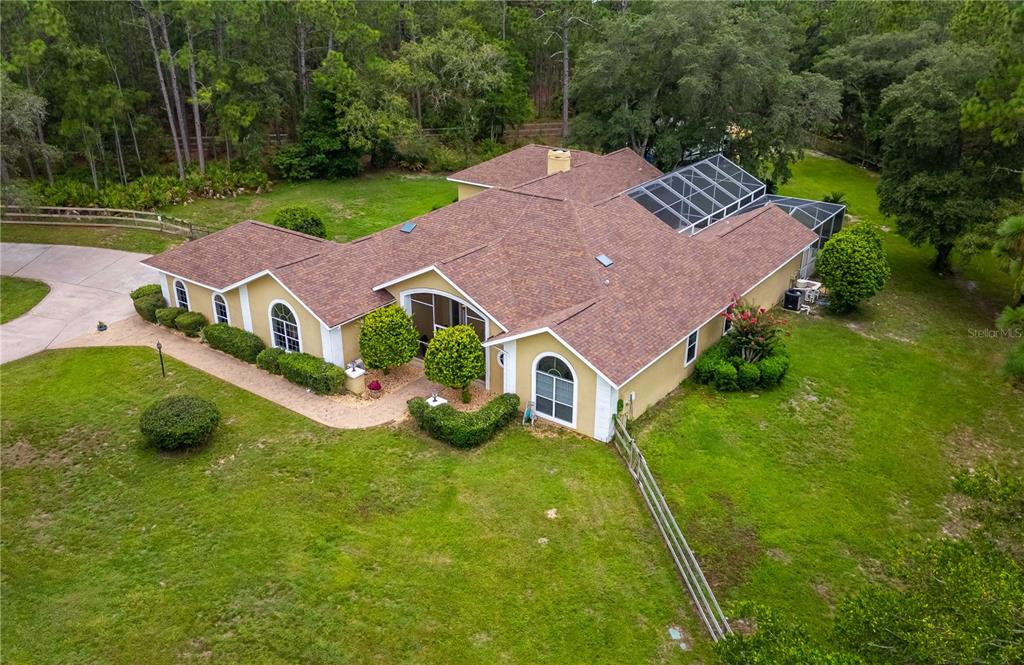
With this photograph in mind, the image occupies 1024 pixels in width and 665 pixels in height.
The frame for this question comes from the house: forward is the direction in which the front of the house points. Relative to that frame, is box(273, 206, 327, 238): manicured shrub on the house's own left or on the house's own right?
on the house's own right

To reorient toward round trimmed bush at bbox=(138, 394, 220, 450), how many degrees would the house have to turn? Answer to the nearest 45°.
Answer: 0° — it already faces it

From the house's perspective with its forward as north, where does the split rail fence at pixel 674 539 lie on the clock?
The split rail fence is roughly at 10 o'clock from the house.

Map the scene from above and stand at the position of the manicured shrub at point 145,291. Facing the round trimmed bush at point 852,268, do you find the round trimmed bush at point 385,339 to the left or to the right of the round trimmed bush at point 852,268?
right

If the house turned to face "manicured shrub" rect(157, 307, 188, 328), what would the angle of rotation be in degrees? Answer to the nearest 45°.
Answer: approximately 45° to its right

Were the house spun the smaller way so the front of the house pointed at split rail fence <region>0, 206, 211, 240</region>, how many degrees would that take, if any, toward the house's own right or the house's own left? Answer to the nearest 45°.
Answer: approximately 90° to the house's own right

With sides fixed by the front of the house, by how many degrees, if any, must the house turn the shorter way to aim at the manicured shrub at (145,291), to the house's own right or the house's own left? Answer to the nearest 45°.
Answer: approximately 45° to the house's own right

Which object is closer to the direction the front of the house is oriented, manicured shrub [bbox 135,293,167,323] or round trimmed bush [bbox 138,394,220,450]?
the round trimmed bush

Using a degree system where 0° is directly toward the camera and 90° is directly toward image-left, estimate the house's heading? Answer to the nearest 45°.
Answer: approximately 45°
